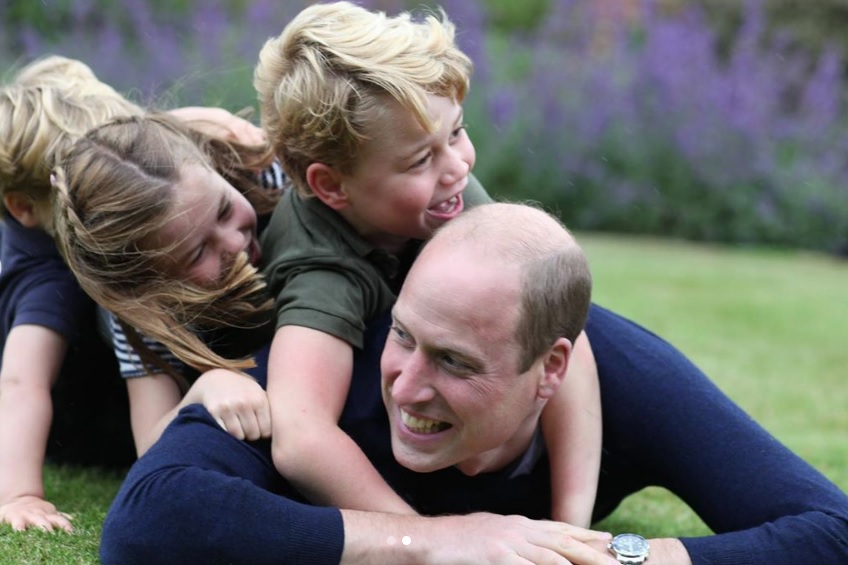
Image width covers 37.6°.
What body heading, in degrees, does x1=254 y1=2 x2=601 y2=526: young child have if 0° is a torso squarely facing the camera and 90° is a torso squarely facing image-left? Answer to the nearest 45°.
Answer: approximately 315°

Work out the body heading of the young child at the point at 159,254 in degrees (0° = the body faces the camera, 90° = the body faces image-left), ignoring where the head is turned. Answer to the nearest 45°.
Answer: approximately 315°

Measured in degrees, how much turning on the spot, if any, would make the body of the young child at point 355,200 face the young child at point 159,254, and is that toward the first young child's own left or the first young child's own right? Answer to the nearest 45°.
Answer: approximately 135° to the first young child's own right

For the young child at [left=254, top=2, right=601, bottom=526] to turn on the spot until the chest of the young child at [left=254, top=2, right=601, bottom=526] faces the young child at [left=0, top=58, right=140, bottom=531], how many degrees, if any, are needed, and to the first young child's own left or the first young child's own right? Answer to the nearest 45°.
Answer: approximately 135° to the first young child's own right

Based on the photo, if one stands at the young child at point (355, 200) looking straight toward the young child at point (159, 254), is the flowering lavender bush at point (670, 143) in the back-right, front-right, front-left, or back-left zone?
back-right

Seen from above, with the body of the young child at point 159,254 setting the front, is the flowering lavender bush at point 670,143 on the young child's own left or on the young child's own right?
on the young child's own left
